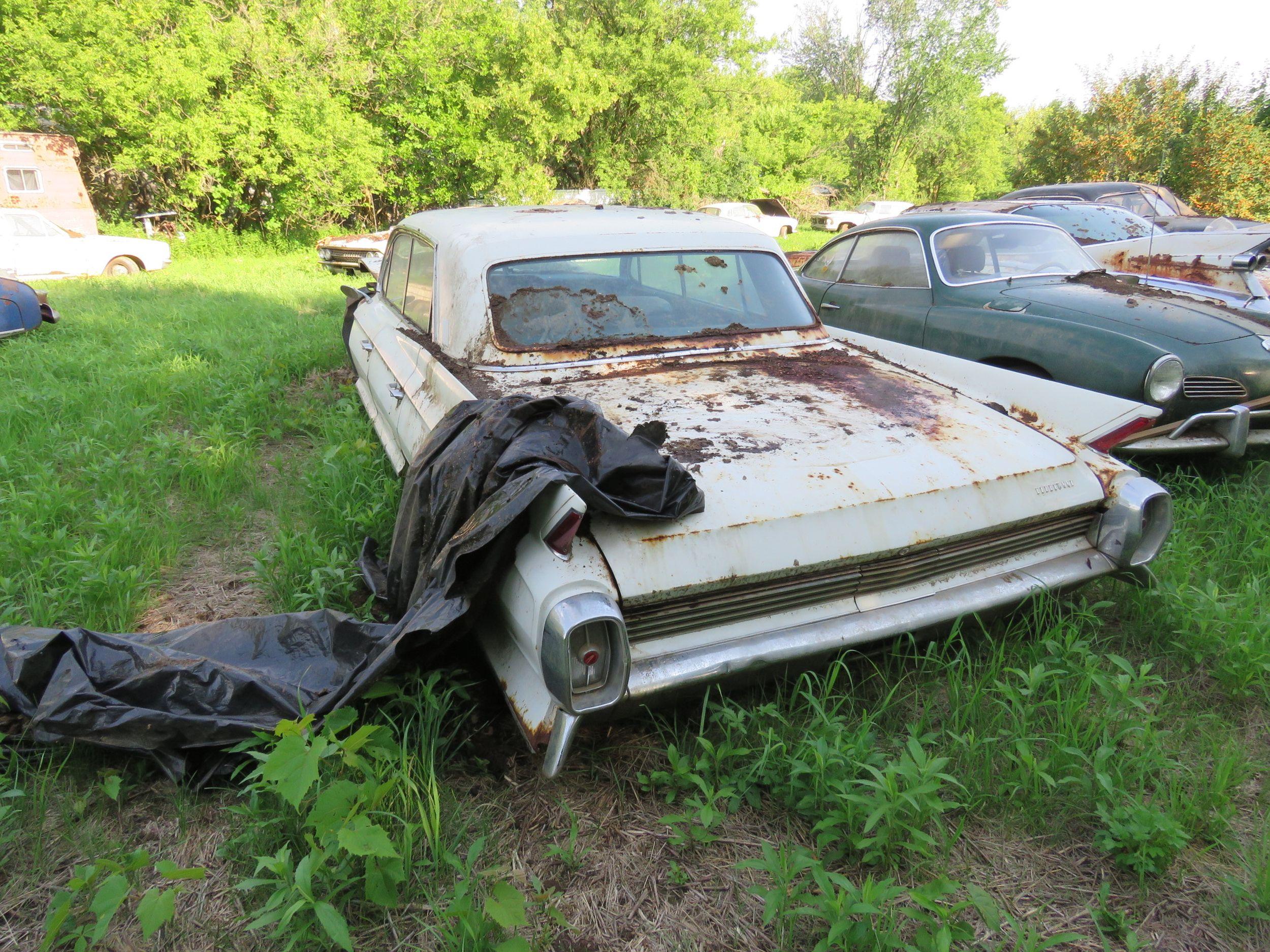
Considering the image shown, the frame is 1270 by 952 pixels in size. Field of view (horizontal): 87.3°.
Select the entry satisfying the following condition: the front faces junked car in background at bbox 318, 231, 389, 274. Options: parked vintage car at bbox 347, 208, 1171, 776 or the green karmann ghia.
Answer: the parked vintage car

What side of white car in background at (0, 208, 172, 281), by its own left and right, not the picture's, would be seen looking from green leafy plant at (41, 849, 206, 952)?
right

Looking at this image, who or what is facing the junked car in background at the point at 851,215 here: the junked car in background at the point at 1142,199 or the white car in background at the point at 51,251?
the white car in background

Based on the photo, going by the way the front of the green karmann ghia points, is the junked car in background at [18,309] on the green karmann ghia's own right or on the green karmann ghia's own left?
on the green karmann ghia's own right

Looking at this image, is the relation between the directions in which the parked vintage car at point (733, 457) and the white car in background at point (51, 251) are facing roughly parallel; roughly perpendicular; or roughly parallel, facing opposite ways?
roughly perpendicular

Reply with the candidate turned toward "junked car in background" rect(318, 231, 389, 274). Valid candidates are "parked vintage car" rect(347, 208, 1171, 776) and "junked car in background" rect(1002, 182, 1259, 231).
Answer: the parked vintage car

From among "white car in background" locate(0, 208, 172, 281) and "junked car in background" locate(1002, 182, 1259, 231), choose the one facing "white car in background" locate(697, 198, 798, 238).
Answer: "white car in background" locate(0, 208, 172, 281)

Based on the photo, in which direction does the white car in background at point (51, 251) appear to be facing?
to the viewer's right

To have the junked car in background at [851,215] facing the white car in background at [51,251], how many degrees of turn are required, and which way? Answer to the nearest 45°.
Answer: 0° — it already faces it

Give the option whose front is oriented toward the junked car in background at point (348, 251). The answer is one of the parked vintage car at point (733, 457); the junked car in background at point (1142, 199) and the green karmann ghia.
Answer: the parked vintage car

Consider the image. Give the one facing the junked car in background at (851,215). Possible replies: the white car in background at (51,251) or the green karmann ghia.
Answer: the white car in background

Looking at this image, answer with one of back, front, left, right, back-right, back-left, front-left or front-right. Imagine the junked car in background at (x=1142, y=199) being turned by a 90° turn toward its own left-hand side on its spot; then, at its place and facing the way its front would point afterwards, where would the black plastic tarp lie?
back

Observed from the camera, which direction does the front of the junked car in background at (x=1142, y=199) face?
facing to the right of the viewer

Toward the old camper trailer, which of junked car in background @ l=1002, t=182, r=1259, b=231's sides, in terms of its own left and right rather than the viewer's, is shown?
back

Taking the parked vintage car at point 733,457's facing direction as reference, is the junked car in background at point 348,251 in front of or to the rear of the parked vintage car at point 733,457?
in front

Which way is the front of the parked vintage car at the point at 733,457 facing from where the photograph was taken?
facing away from the viewer and to the left of the viewer
